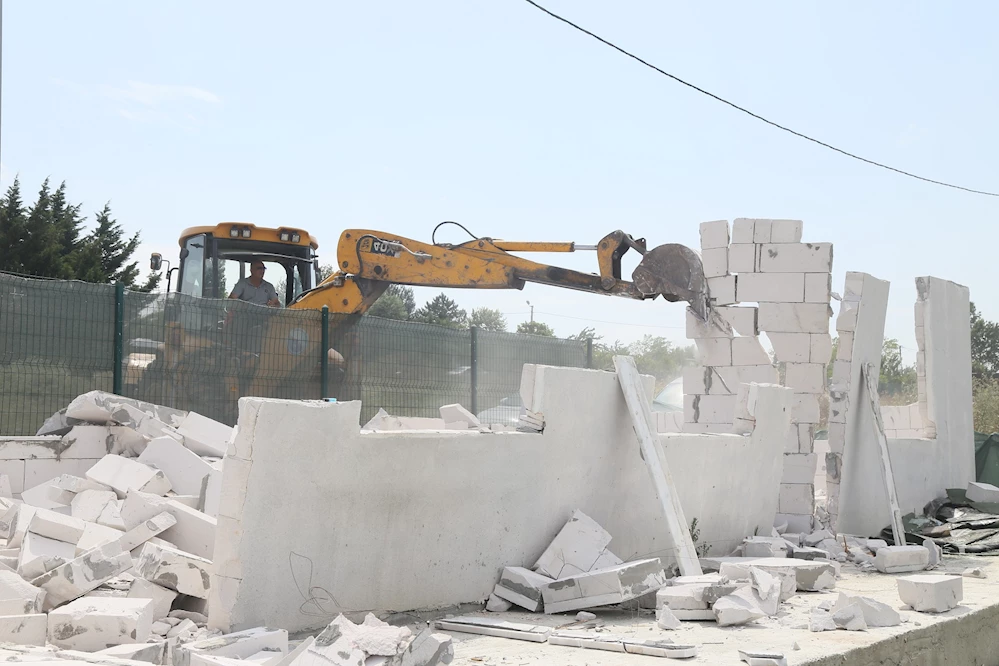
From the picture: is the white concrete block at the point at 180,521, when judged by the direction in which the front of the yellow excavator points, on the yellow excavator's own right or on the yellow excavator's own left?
on the yellow excavator's own left

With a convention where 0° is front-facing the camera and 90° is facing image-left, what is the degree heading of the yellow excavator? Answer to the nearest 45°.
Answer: approximately 135°

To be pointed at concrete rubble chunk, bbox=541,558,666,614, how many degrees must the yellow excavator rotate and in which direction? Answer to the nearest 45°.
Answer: approximately 135° to its left

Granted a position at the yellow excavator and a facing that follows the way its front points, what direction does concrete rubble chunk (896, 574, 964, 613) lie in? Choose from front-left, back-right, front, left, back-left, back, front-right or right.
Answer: back
